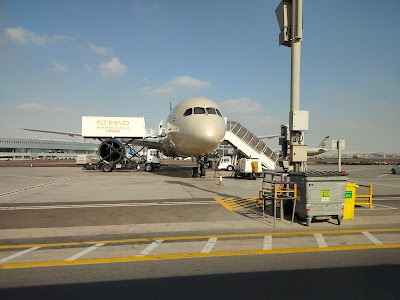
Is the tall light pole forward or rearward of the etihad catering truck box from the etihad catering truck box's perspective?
forward
